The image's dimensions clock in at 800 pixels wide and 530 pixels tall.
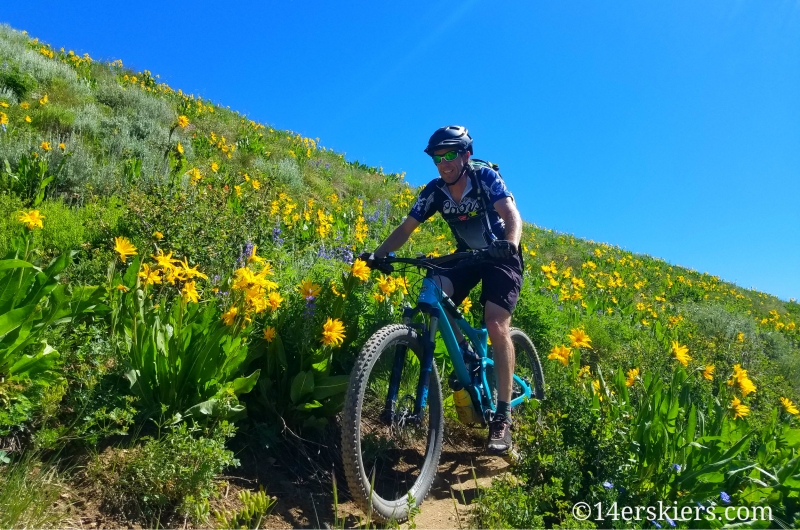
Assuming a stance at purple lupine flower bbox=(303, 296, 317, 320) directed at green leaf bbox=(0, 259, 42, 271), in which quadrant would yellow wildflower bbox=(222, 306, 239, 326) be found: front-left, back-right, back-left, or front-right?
front-left

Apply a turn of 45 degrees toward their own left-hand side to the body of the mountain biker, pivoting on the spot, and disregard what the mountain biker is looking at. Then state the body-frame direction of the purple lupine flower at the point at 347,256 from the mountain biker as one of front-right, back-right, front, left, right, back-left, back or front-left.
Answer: back-right

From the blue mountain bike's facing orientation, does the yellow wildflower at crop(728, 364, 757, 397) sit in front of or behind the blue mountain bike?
behind

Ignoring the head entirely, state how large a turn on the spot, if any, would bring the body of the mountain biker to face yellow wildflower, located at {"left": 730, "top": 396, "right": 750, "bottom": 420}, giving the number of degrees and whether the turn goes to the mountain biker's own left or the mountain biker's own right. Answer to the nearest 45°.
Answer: approximately 135° to the mountain biker's own left

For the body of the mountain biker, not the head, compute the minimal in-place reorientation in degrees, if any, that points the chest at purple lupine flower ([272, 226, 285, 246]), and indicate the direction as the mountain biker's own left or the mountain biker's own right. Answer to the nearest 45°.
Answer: approximately 90° to the mountain biker's own right

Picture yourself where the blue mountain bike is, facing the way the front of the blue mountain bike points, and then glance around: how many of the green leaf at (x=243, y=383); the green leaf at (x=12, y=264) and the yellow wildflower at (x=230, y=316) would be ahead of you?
3

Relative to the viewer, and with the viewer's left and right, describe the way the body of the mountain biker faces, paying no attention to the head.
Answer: facing the viewer and to the left of the viewer

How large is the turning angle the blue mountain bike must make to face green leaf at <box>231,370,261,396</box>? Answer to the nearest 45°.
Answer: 0° — it already faces it

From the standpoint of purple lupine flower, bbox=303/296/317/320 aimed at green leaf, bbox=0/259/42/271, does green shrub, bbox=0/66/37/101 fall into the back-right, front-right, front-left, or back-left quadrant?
front-right

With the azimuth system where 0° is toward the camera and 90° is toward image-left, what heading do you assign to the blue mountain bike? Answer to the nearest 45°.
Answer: approximately 45°
